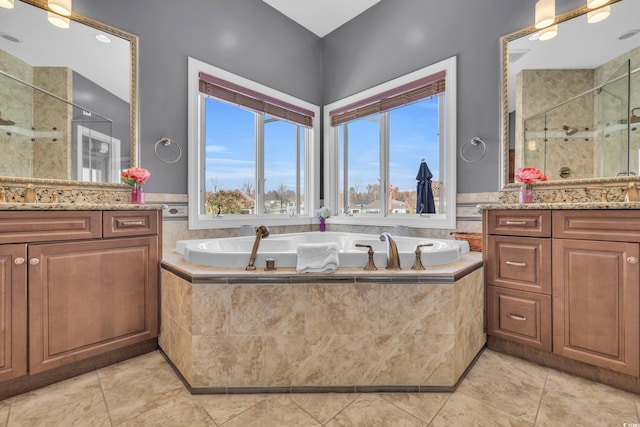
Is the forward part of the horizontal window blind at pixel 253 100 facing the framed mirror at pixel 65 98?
no

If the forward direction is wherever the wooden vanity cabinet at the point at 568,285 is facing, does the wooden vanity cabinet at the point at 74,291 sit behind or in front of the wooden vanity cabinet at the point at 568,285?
in front

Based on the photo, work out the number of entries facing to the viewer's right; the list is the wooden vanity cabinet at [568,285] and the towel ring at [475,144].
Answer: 0

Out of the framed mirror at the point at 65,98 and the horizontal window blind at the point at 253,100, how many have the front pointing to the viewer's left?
0

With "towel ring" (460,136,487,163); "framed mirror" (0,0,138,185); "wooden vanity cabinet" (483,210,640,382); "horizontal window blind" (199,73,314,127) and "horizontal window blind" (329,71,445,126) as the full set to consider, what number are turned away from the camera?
0

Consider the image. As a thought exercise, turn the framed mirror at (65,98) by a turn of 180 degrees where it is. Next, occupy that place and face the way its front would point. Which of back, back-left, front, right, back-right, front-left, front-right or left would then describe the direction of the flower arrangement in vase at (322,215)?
back-right

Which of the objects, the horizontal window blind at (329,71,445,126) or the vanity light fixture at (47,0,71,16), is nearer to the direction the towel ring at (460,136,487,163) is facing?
the vanity light fixture

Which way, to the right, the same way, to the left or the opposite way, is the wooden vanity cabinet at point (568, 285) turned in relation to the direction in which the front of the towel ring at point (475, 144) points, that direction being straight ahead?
the same way

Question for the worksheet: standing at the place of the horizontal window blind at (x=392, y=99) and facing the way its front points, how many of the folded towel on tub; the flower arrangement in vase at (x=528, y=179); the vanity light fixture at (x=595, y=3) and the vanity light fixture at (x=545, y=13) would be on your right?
0

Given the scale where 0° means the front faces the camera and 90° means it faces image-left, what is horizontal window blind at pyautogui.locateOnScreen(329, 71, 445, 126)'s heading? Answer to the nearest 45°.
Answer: approximately 45°

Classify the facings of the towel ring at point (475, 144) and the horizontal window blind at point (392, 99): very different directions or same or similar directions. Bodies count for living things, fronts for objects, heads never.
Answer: same or similar directions

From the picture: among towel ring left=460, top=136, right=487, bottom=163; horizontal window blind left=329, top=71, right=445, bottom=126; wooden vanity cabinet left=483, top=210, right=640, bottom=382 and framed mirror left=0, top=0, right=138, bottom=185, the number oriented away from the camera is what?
0

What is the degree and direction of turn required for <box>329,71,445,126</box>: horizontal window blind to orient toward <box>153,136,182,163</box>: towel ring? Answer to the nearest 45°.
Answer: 0° — it already faces it

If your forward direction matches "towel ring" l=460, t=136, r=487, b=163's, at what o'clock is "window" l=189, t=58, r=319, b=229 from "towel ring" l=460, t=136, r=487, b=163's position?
The window is roughly at 1 o'clock from the towel ring.

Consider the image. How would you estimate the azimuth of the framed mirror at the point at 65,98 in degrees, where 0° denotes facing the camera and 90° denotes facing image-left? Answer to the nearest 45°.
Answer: approximately 315°

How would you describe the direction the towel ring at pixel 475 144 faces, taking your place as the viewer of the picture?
facing the viewer and to the left of the viewer

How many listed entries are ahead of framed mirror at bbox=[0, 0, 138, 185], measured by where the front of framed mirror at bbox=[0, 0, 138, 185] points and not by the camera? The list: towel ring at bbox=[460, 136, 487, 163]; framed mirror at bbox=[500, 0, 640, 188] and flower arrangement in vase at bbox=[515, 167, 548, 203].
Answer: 3
